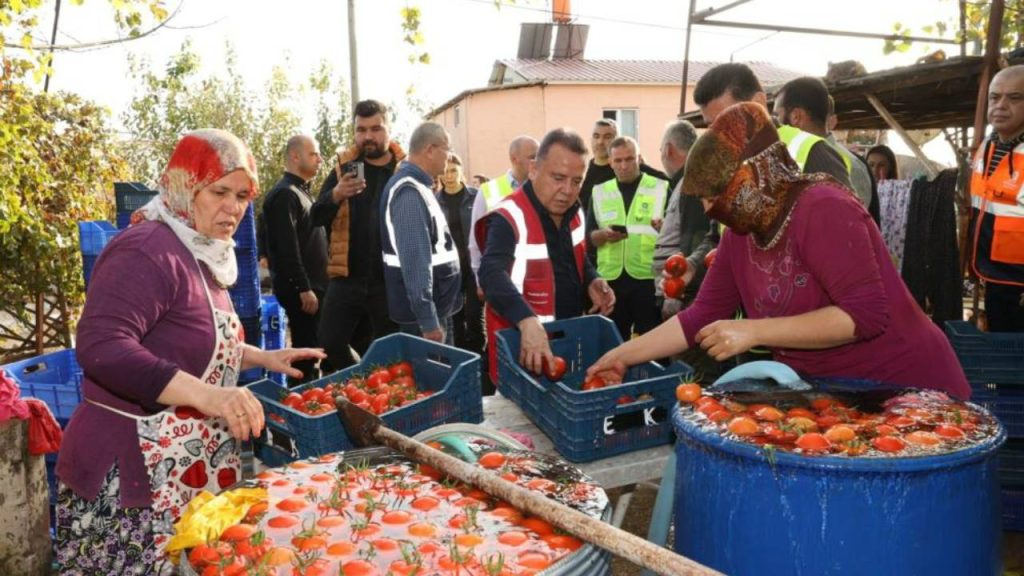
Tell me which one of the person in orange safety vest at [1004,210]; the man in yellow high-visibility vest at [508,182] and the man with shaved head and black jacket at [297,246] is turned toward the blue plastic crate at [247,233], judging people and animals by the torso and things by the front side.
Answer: the person in orange safety vest

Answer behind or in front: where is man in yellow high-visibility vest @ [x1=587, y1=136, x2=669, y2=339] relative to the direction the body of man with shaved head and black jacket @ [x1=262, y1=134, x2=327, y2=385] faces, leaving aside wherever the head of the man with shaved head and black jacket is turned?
in front

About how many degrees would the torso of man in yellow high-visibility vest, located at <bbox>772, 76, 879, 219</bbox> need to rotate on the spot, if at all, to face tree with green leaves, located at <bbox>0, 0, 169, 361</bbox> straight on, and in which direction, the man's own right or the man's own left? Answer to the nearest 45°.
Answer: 0° — they already face it

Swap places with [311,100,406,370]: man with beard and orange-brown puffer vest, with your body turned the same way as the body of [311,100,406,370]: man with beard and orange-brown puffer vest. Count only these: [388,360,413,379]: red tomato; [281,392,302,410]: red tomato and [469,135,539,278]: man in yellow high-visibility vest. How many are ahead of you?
2

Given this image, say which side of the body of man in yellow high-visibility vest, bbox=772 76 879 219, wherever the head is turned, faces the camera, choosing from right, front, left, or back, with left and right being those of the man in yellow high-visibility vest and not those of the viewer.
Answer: left

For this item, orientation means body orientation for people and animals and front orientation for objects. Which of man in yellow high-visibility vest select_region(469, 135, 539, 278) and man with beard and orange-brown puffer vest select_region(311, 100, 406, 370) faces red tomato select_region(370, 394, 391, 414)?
the man with beard and orange-brown puffer vest

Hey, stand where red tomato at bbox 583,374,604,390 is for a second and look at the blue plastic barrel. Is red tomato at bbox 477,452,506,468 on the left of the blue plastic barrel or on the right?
right

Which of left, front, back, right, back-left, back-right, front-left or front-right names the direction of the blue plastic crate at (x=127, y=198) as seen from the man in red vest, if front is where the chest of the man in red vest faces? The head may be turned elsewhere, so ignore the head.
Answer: back-right

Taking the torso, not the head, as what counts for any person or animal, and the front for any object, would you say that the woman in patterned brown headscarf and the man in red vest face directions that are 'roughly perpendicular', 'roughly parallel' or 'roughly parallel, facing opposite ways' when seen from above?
roughly perpendicular
